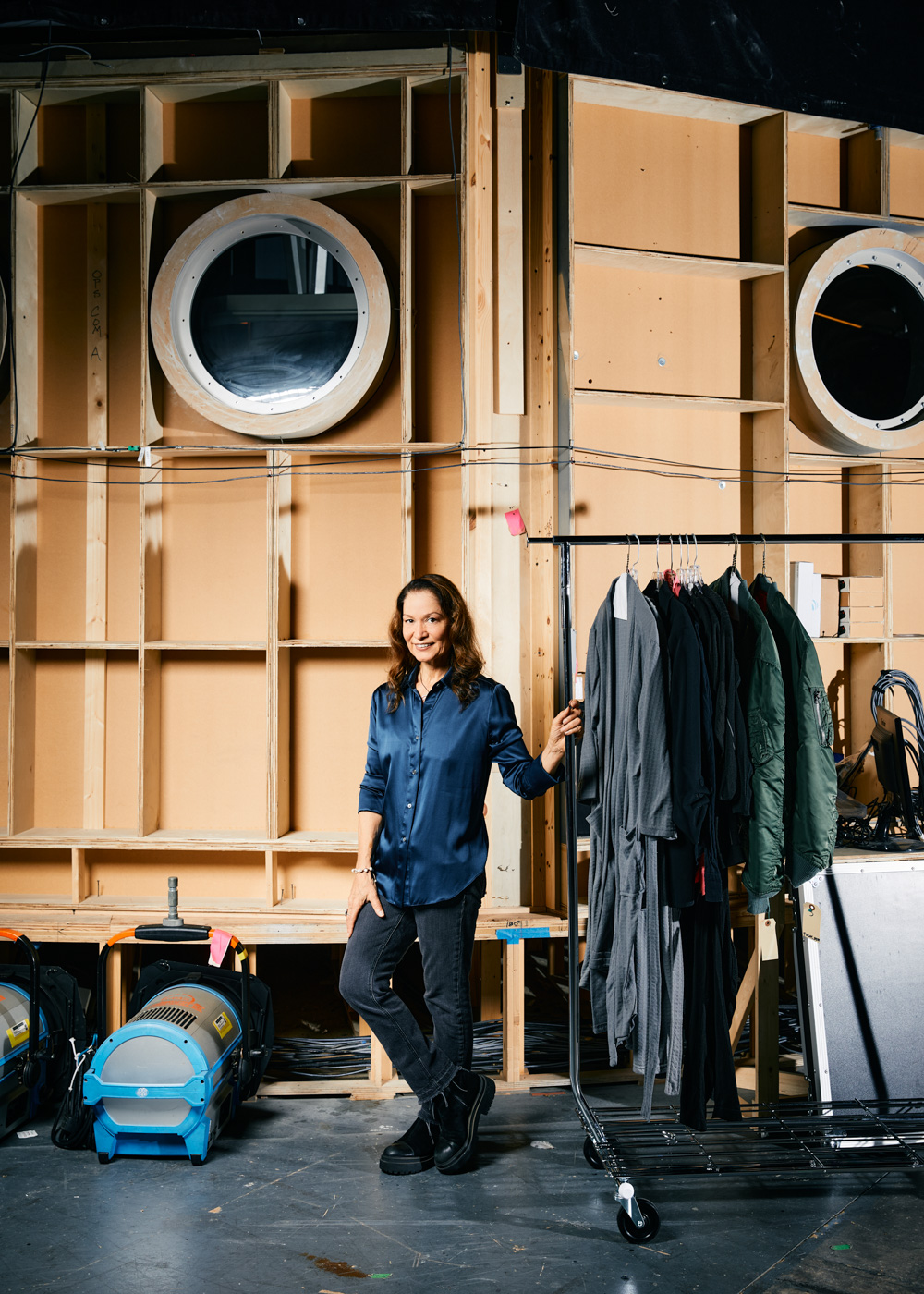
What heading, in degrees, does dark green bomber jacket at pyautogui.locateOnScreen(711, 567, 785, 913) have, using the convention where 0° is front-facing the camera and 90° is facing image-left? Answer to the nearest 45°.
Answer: approximately 90°

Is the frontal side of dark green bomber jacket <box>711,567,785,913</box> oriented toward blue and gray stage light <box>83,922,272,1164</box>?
yes

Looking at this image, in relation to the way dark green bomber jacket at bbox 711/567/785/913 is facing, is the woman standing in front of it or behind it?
in front

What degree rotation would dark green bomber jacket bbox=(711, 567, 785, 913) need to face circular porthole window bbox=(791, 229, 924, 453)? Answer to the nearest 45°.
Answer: approximately 90° to its right
